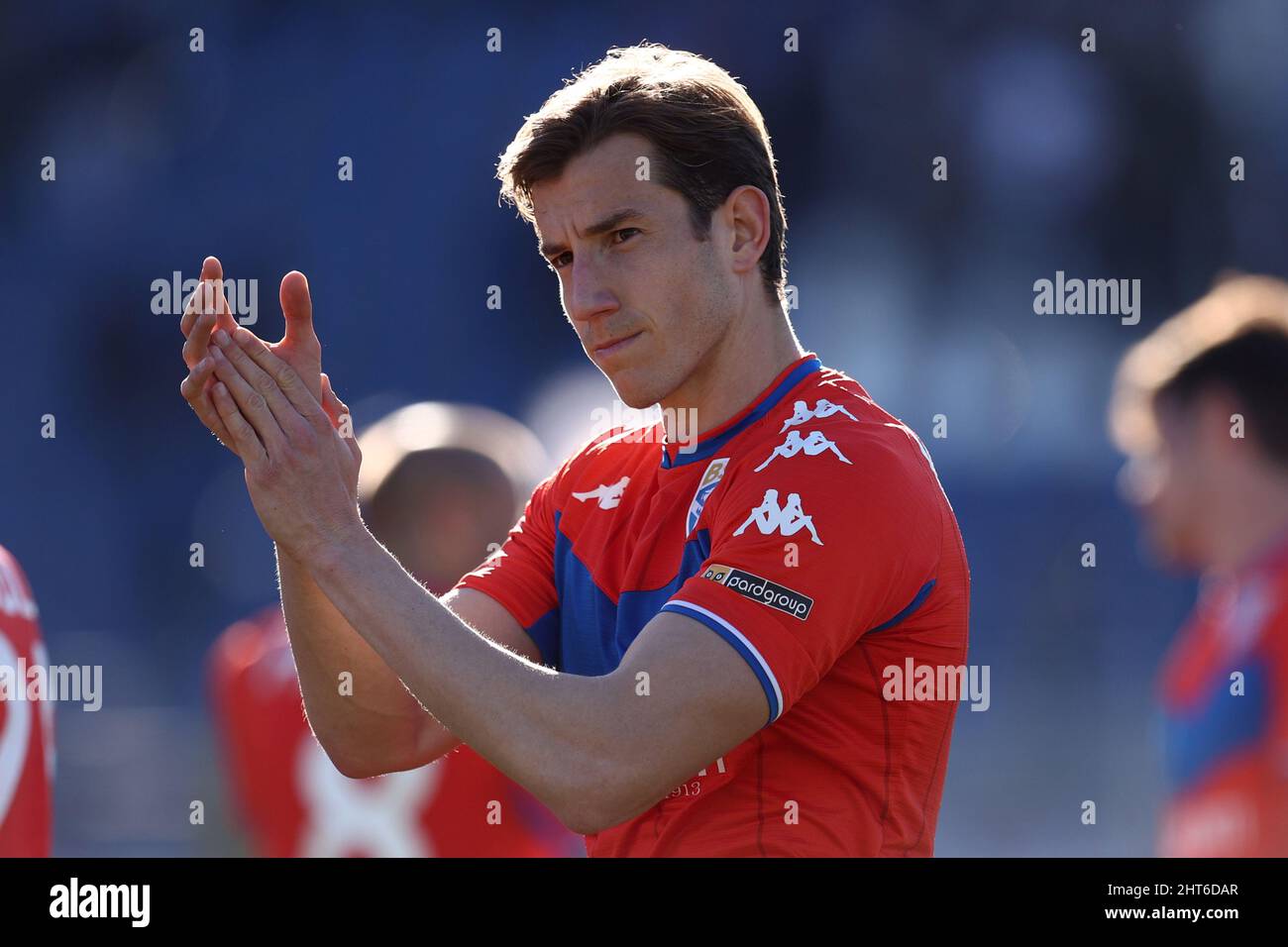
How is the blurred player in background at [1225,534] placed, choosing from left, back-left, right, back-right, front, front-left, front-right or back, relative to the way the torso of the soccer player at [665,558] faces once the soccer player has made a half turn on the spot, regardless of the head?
front

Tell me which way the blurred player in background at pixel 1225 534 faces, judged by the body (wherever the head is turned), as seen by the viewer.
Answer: to the viewer's left

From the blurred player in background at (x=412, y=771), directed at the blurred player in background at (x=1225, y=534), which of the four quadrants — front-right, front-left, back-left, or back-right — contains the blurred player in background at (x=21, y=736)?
back-right

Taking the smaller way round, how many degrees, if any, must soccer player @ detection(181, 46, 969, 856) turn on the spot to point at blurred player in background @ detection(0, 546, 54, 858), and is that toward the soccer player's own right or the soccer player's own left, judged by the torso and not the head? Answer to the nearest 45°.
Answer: approximately 90° to the soccer player's own right

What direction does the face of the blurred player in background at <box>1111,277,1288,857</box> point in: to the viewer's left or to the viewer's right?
to the viewer's left

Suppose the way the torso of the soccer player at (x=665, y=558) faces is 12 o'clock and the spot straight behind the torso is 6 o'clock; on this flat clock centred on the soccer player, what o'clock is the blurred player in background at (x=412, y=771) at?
The blurred player in background is roughly at 4 o'clock from the soccer player.

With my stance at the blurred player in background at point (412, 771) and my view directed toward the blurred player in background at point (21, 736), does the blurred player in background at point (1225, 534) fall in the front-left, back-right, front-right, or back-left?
back-left
